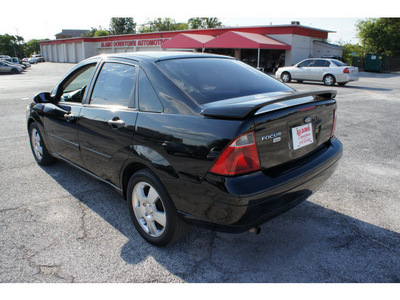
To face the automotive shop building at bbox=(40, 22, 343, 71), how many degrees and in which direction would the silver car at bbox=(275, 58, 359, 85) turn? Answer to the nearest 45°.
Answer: approximately 45° to its right

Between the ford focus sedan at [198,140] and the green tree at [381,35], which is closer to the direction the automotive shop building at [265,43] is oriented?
the ford focus sedan

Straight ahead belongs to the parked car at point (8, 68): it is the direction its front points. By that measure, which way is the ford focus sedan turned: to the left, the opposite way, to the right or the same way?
to the left

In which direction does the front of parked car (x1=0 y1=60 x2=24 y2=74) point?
to the viewer's right

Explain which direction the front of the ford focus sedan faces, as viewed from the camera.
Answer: facing away from the viewer and to the left of the viewer

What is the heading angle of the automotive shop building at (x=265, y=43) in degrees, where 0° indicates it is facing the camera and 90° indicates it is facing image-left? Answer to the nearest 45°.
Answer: approximately 45°

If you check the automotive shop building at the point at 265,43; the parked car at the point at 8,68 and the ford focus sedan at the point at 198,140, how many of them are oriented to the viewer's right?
1

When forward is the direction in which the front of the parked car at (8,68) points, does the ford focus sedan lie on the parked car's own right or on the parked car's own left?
on the parked car's own right

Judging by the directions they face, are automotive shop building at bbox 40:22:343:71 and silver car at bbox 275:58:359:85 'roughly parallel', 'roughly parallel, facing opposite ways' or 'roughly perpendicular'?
roughly perpendicular

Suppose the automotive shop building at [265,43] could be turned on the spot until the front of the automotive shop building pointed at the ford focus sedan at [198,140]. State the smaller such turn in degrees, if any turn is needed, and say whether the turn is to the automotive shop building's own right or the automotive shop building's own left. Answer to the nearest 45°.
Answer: approximately 45° to the automotive shop building's own left

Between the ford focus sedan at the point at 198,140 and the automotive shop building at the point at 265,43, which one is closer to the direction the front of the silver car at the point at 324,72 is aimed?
the automotive shop building

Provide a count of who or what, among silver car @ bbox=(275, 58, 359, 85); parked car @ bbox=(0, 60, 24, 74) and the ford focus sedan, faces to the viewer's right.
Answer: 1

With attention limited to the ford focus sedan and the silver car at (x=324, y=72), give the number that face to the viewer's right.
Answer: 0

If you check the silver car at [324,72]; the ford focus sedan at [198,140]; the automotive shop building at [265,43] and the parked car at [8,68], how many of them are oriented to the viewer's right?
1
